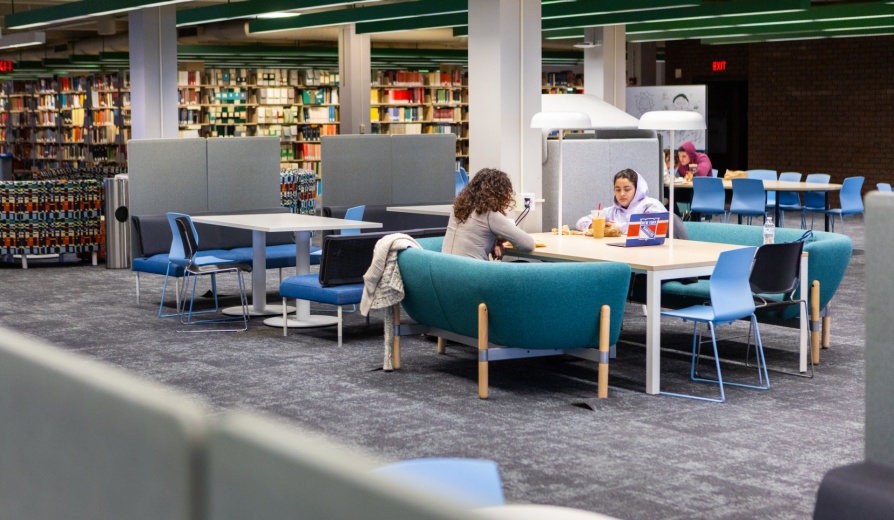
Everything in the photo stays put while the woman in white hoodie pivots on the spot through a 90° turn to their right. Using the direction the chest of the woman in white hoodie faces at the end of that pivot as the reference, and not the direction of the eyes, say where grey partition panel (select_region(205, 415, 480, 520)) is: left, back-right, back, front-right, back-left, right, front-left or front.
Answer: back-left

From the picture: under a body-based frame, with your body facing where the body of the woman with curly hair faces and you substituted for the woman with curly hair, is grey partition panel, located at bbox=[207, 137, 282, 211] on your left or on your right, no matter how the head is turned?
on your left

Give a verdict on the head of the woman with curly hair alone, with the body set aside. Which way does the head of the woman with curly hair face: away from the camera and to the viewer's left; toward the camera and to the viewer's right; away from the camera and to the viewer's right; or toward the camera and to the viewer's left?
away from the camera and to the viewer's right

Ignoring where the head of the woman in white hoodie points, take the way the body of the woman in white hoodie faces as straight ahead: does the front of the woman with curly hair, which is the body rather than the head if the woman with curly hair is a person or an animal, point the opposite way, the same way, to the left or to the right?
the opposite way

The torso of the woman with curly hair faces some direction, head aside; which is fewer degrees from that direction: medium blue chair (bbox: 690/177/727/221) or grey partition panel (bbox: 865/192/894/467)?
the medium blue chair

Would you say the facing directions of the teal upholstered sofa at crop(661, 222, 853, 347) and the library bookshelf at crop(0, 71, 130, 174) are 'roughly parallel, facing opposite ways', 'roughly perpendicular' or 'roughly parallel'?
roughly perpendicular

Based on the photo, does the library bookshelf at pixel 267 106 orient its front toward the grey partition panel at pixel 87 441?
yes

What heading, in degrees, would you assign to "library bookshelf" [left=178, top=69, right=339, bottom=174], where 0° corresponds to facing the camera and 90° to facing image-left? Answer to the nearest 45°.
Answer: approximately 0°

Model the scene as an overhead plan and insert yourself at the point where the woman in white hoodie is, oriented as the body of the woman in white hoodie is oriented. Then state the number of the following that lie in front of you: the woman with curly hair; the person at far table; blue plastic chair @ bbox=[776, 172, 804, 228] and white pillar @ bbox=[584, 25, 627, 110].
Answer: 1

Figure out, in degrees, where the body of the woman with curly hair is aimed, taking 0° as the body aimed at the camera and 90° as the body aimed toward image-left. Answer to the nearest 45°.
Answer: approximately 225°
